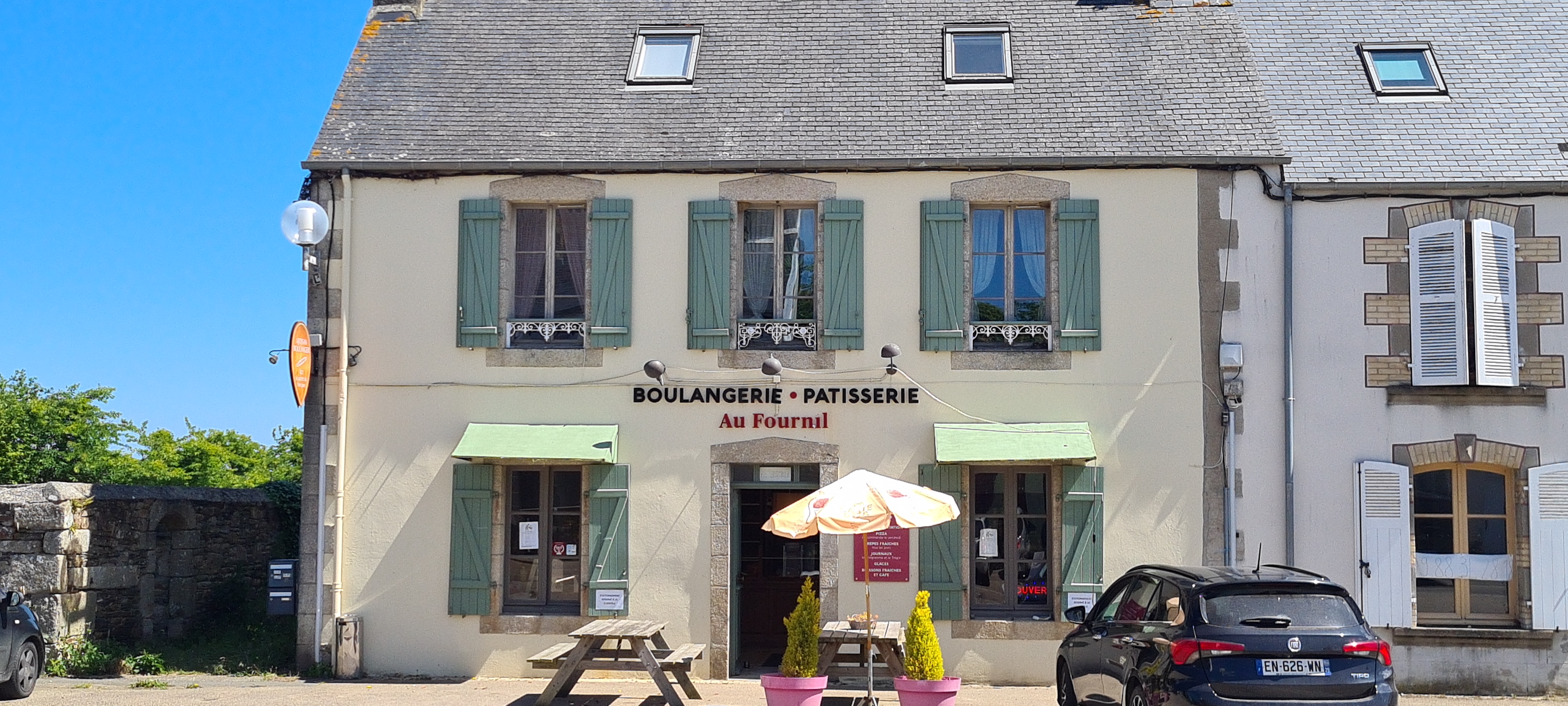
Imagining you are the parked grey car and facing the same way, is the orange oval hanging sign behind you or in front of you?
in front

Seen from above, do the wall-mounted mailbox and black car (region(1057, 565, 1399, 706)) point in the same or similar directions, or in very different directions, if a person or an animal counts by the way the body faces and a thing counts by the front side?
very different directions

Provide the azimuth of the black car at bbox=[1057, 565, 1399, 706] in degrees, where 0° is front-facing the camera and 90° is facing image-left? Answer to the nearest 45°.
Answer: approximately 135°

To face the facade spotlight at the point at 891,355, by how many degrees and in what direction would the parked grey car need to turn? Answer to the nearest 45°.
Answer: approximately 45° to its right

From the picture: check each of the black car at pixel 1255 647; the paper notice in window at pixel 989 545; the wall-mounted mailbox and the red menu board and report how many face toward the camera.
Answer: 3

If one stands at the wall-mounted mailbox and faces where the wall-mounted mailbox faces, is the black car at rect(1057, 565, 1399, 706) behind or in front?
in front

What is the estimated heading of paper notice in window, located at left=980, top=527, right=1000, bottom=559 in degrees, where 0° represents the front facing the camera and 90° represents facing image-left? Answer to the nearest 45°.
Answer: approximately 0°

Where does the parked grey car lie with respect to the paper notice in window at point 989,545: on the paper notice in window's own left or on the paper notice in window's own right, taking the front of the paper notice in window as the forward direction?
on the paper notice in window's own right

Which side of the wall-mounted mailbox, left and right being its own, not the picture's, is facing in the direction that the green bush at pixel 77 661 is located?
right

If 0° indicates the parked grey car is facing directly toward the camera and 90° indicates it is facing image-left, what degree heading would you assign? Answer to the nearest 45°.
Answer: approximately 225°

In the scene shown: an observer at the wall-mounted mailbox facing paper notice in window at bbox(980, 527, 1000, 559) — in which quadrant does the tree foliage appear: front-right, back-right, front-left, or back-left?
back-left
